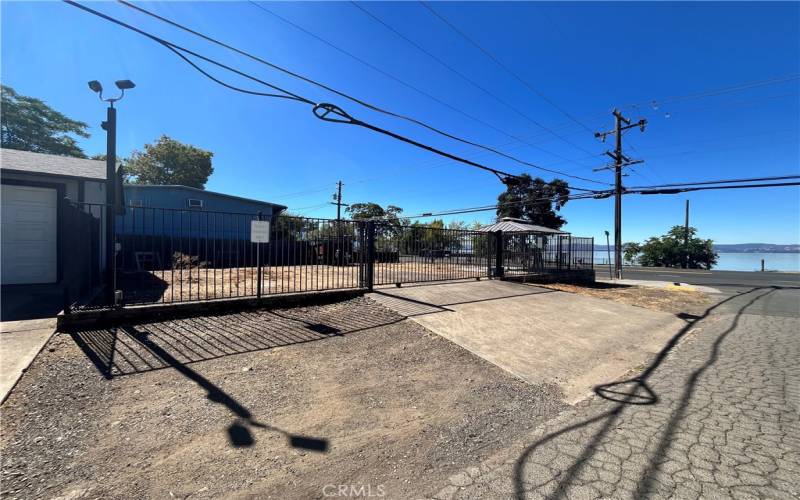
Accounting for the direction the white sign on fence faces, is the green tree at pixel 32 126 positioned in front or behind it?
behind

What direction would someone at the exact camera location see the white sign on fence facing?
facing the viewer

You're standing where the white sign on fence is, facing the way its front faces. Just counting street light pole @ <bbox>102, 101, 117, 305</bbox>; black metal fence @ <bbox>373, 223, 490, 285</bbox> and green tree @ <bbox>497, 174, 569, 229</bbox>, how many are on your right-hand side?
1

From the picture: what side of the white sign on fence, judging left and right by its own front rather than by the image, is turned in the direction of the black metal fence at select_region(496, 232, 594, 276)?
left

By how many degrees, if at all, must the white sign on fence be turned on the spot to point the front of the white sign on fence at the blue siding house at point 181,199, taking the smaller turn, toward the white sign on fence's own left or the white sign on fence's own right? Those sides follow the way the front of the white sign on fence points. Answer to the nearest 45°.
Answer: approximately 180°

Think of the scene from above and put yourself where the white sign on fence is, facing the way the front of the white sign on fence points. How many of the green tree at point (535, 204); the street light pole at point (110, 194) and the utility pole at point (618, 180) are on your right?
1

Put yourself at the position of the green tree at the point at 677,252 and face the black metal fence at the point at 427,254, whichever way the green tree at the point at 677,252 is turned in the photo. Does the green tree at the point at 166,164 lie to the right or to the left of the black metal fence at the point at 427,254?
right

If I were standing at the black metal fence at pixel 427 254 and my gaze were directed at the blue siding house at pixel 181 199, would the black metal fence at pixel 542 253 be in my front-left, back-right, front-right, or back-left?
back-right

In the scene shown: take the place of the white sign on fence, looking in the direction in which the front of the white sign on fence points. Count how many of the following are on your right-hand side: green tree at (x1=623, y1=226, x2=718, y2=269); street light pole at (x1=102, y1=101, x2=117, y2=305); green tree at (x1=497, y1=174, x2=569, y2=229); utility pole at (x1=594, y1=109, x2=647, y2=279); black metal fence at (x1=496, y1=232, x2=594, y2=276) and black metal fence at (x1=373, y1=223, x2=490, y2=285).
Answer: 1

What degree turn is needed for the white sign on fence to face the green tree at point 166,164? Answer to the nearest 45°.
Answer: approximately 180°

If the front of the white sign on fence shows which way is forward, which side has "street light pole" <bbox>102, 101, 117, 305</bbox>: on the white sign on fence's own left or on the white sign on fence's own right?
on the white sign on fence's own right

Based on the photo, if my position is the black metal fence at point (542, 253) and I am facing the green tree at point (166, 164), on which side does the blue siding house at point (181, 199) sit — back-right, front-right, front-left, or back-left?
front-left
